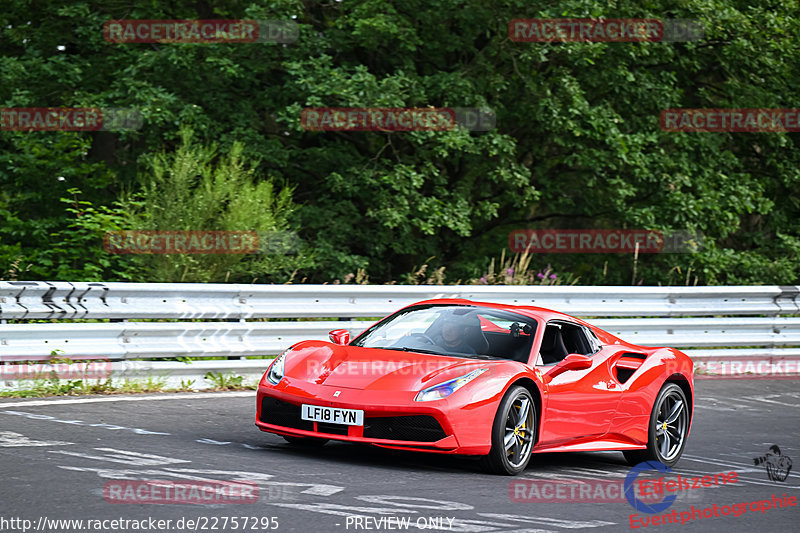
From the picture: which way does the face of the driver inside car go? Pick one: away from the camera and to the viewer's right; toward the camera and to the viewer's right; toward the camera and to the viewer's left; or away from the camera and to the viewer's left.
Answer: toward the camera and to the viewer's left

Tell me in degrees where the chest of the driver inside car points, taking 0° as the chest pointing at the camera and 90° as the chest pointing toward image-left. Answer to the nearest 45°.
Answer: approximately 45°

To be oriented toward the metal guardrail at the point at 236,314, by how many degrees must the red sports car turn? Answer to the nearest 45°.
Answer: approximately 90° to its right

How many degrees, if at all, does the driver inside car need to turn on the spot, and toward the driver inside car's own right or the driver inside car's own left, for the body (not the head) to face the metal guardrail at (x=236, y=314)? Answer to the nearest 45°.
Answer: approximately 90° to the driver inside car's own right

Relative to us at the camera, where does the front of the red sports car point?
facing the viewer and to the left of the viewer
